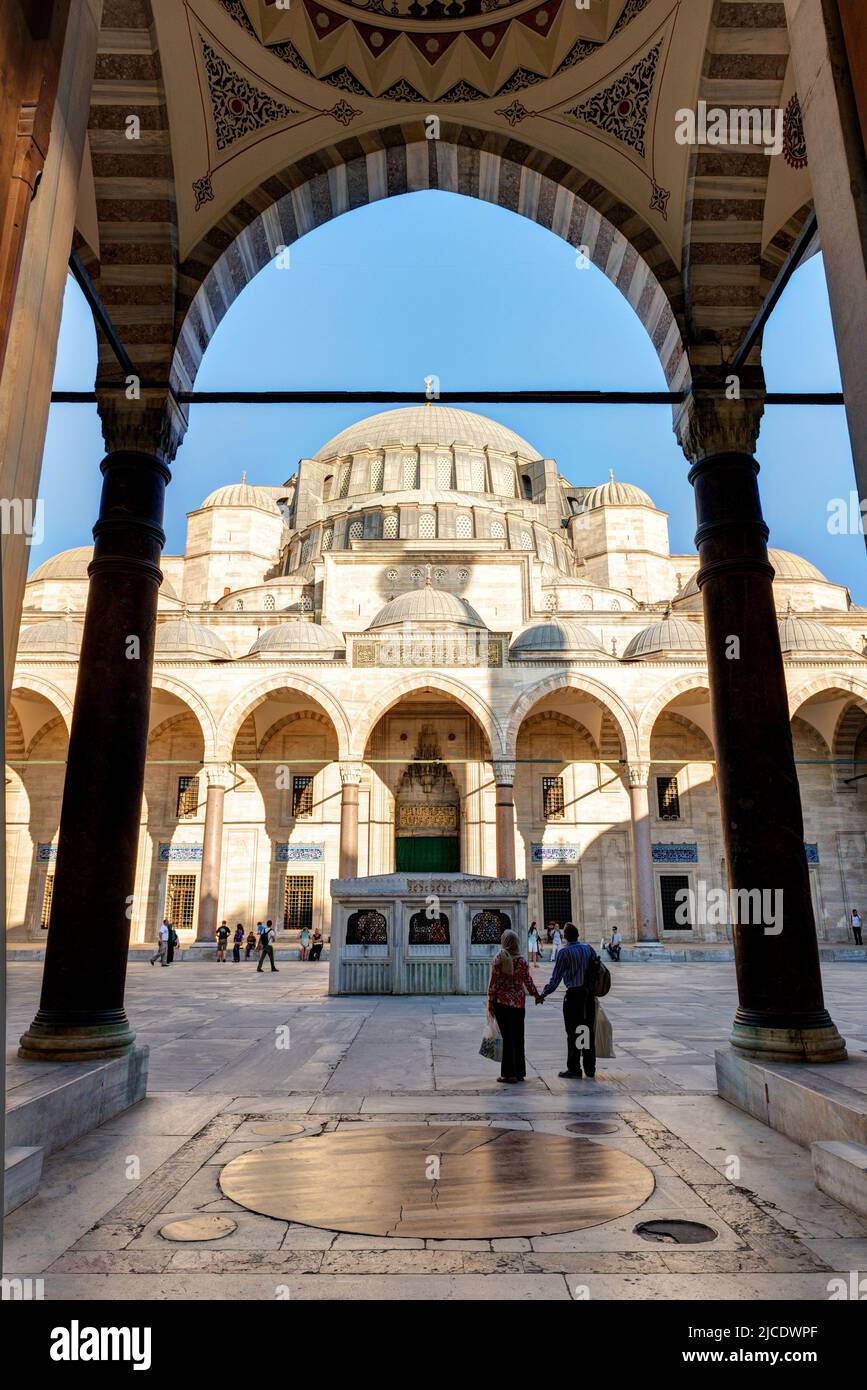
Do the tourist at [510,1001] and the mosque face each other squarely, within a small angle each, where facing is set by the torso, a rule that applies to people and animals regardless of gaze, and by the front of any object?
yes

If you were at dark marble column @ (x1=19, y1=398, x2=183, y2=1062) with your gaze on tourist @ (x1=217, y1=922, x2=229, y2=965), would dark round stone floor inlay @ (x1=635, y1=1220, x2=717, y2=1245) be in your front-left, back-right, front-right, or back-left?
back-right

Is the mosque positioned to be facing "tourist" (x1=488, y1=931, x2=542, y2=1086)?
yes

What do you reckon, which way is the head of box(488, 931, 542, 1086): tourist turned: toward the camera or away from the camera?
away from the camera

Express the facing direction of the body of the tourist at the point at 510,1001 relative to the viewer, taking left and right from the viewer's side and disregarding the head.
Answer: facing away from the viewer

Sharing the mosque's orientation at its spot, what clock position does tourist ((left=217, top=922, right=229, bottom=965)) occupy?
The tourist is roughly at 2 o'clock from the mosque.

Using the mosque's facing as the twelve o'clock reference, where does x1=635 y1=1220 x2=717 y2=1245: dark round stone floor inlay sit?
The dark round stone floor inlay is roughly at 12 o'clock from the mosque.

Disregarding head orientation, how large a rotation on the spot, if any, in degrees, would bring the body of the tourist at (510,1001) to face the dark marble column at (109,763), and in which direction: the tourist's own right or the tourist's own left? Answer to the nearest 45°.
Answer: approximately 135° to the tourist's own left

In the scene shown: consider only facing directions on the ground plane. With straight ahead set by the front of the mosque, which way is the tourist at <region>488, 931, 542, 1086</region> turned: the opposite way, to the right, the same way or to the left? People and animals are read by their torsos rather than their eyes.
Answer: the opposite way

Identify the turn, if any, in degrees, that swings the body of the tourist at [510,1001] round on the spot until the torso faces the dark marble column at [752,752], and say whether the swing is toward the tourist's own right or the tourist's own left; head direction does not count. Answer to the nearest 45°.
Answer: approximately 135° to the tourist's own right

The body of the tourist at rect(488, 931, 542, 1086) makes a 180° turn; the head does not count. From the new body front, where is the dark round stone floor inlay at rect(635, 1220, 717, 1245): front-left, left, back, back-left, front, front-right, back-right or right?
front

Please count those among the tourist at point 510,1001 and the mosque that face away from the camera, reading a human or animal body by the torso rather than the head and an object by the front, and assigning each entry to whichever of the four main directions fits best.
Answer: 1
